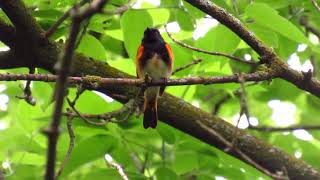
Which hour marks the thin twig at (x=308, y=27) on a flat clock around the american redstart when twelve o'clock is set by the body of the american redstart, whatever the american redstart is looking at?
The thin twig is roughly at 8 o'clock from the american redstart.

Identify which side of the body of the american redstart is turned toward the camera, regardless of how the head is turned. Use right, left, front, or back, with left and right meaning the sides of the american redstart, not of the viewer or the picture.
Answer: front

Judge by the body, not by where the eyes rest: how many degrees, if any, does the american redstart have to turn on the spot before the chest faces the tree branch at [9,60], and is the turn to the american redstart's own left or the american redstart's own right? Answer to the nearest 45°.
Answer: approximately 45° to the american redstart's own right

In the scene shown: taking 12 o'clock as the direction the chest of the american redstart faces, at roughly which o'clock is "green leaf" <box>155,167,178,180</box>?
The green leaf is roughly at 12 o'clock from the american redstart.

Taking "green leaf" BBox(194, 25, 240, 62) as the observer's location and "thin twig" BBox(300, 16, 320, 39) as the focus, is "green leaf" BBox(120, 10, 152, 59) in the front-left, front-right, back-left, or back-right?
back-left
